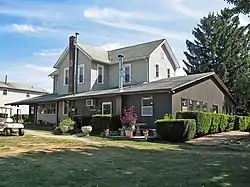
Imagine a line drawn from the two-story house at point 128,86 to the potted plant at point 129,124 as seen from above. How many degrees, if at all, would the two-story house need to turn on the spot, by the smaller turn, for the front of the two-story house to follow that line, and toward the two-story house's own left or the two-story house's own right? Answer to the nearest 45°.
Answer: approximately 45° to the two-story house's own left

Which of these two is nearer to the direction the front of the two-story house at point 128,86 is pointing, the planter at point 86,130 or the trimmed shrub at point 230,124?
the planter

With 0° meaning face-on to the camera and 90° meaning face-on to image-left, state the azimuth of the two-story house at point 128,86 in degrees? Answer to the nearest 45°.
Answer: approximately 45°

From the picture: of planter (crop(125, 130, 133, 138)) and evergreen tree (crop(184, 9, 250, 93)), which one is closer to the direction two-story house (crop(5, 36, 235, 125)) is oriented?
the planter

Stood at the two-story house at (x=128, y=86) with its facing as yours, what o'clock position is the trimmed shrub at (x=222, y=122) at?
The trimmed shrub is roughly at 9 o'clock from the two-story house.

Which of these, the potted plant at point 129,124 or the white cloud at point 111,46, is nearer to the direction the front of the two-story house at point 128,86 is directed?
the potted plant

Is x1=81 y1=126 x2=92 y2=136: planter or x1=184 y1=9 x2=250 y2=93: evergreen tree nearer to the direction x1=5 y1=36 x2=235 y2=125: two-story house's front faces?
the planter

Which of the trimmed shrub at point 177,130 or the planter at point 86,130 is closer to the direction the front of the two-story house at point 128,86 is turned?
the planter

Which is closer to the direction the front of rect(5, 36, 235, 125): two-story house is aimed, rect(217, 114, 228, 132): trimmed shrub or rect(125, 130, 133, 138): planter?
the planter

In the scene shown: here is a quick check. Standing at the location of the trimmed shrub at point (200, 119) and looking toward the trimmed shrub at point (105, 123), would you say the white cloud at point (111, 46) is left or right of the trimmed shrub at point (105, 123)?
right

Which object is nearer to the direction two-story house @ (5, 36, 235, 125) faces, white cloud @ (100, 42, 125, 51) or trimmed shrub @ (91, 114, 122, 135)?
the trimmed shrub

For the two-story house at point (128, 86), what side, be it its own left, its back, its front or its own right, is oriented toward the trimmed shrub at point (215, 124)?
left

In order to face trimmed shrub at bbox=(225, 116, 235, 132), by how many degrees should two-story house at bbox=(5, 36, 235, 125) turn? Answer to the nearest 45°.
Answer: approximately 90° to its left
